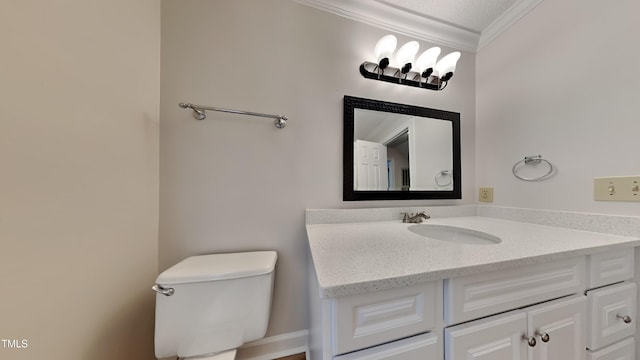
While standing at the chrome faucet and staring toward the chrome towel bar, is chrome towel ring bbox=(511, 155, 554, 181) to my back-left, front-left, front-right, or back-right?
back-left

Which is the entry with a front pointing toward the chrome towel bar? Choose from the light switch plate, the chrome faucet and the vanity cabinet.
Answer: the light switch plate

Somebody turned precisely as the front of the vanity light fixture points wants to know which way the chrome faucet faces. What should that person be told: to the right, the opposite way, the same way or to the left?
the same way

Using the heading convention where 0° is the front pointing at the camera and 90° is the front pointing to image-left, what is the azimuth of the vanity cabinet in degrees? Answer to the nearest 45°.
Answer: approximately 315°

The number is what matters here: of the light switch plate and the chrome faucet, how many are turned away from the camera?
0

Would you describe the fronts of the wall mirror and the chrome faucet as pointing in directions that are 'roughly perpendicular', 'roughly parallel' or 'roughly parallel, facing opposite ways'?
roughly parallel

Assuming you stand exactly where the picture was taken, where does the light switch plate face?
facing the viewer and to the left of the viewer

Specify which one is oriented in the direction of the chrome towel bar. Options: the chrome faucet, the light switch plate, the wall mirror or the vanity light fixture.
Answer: the light switch plate

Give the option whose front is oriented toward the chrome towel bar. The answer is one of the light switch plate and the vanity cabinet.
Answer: the light switch plate

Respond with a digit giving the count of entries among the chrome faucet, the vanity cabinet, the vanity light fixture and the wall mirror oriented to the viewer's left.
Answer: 0

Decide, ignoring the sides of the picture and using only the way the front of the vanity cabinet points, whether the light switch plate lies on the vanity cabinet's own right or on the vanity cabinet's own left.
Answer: on the vanity cabinet's own left

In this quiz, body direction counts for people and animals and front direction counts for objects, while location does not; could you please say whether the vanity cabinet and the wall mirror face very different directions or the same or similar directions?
same or similar directions

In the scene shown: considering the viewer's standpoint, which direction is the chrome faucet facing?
facing the viewer and to the right of the viewer

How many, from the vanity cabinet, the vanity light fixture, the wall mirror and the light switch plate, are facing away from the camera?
0
